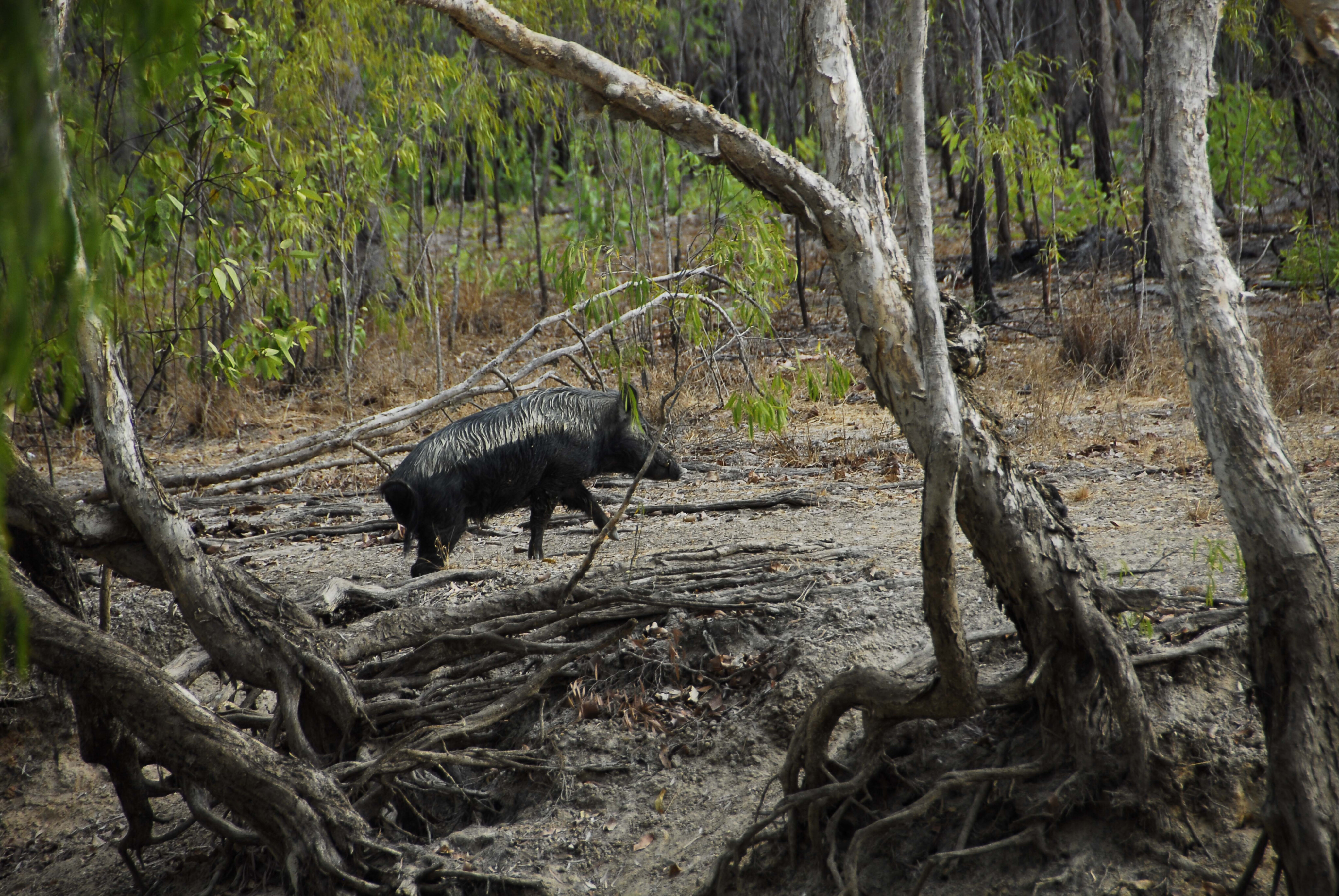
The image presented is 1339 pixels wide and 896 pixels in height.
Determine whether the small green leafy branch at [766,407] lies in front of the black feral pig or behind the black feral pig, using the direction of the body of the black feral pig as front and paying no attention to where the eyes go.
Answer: in front

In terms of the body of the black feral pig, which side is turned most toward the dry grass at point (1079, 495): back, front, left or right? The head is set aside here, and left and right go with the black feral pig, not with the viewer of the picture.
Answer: front

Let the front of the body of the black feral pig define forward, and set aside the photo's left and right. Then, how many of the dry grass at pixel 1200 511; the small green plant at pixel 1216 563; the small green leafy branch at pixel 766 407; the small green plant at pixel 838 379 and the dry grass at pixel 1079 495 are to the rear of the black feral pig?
0

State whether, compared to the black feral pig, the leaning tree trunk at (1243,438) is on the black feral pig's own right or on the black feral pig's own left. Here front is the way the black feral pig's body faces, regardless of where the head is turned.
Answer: on the black feral pig's own right

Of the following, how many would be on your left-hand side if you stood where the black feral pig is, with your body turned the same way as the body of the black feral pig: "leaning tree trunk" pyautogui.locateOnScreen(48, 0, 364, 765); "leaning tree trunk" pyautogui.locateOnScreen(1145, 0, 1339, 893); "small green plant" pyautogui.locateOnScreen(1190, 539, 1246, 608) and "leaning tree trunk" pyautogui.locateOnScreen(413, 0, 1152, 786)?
0

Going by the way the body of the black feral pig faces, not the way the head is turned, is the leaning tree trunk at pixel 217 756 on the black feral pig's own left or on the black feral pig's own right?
on the black feral pig's own right

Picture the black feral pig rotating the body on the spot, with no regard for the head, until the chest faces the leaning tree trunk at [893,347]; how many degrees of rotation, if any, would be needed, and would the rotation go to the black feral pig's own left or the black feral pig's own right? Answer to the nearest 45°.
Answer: approximately 90° to the black feral pig's own right

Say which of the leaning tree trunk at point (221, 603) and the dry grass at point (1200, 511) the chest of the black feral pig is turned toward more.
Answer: the dry grass

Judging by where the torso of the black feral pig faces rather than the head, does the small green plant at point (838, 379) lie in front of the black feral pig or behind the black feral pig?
in front

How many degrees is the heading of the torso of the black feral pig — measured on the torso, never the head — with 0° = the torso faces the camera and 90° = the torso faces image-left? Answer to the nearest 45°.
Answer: approximately 270°

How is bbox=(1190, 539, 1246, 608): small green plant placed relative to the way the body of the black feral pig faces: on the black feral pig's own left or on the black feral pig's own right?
on the black feral pig's own right

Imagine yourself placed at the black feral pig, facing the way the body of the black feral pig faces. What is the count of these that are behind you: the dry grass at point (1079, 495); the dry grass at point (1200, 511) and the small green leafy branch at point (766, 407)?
0

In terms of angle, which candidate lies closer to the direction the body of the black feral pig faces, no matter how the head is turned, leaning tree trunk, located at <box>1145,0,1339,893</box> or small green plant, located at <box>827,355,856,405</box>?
the small green plant
